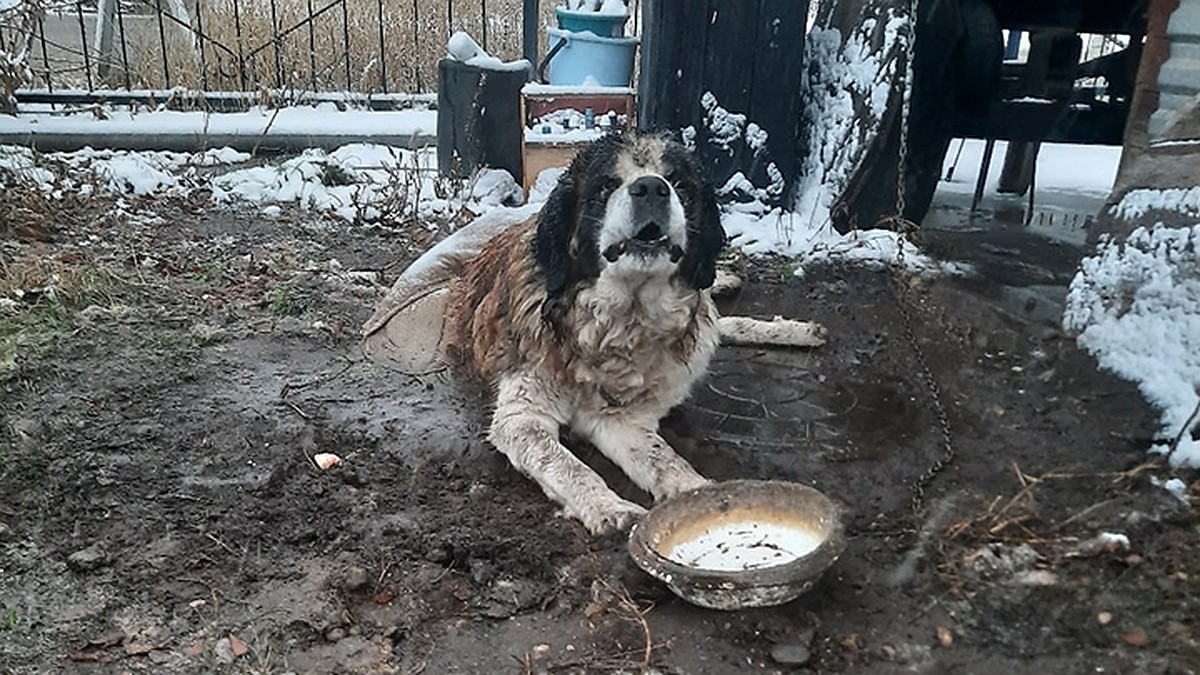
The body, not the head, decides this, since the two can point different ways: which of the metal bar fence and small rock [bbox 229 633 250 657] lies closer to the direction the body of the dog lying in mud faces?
the small rock

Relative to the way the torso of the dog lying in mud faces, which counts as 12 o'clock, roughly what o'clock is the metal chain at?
The metal chain is roughly at 9 o'clock from the dog lying in mud.

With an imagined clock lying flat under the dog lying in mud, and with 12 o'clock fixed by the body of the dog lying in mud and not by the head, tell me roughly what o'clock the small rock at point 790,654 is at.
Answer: The small rock is roughly at 1 o'clock from the dog lying in mud.

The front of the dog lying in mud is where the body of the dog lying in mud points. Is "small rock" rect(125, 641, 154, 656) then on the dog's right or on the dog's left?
on the dog's right

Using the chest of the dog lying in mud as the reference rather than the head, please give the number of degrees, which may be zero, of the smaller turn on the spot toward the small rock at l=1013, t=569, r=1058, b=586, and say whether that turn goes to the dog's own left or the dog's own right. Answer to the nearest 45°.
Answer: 0° — it already faces it

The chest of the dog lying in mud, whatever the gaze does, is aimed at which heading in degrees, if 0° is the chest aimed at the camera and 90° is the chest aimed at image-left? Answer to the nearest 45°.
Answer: approximately 315°

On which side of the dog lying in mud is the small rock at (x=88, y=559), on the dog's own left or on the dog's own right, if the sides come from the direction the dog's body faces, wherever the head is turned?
on the dog's own right

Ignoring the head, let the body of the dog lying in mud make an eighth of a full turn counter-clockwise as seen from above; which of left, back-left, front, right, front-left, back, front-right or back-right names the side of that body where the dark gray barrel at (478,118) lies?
left

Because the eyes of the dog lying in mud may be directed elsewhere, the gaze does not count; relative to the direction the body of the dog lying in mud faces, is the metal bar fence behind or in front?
behind

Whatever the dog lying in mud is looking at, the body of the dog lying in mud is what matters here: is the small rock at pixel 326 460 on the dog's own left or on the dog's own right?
on the dog's own right

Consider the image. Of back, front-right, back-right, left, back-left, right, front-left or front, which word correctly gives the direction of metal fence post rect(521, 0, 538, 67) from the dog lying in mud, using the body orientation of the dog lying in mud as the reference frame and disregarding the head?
back-left
